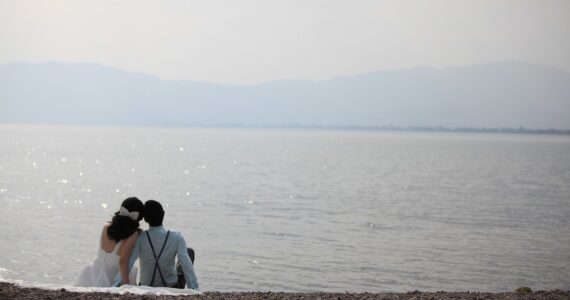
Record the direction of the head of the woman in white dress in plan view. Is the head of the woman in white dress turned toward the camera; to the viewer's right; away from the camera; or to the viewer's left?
away from the camera

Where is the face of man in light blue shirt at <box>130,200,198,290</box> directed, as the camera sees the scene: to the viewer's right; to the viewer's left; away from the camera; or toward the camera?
away from the camera

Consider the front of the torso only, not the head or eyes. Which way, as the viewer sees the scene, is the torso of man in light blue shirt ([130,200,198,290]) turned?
away from the camera

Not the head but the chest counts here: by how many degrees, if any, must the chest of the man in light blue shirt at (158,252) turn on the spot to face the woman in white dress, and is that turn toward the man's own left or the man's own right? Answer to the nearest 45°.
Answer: approximately 90° to the man's own left
